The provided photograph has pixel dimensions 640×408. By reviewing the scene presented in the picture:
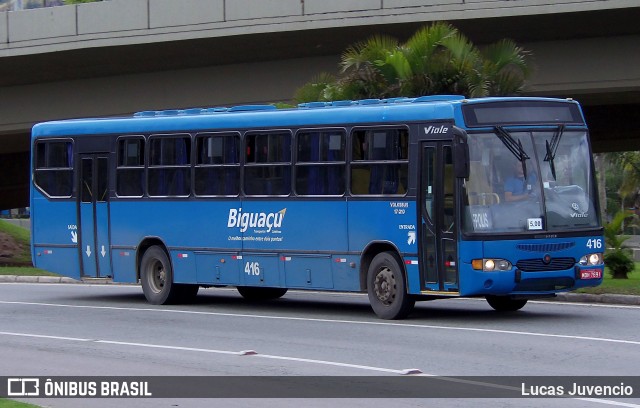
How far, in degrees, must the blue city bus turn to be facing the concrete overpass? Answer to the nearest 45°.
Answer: approximately 135° to its left

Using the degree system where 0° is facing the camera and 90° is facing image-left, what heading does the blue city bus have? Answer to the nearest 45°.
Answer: approximately 315°
